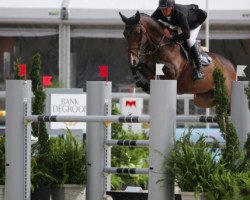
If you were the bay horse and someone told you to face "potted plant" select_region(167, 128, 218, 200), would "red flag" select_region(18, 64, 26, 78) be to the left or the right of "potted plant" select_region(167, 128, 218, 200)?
right

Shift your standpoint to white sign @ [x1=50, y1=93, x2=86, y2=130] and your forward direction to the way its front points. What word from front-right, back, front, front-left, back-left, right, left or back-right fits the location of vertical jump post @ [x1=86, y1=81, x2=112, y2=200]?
front

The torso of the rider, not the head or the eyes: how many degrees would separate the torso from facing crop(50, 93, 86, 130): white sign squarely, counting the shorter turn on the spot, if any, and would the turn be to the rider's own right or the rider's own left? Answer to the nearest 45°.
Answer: approximately 90° to the rider's own right

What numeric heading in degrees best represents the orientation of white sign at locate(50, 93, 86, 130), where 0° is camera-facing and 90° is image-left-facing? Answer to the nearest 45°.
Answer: approximately 0°

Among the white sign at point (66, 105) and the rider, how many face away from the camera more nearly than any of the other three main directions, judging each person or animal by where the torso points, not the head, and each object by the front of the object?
0

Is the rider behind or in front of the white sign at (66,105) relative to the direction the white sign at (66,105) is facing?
in front

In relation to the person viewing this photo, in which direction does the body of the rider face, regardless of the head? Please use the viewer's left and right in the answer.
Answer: facing the viewer and to the left of the viewer

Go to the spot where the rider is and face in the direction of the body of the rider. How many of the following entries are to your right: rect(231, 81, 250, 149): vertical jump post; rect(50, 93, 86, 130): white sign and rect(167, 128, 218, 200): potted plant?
1

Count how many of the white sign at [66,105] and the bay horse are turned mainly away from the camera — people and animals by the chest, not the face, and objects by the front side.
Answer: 0

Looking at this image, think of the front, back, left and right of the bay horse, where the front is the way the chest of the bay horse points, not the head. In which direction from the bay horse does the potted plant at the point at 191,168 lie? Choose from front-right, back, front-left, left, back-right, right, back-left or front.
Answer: front-left

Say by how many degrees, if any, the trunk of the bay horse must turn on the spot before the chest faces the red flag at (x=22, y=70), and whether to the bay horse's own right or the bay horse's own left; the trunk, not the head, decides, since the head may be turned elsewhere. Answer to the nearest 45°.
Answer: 0° — it already faces it
